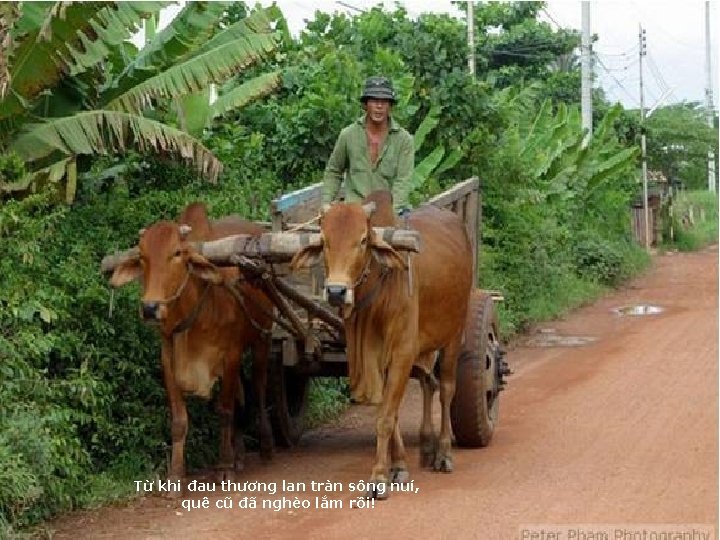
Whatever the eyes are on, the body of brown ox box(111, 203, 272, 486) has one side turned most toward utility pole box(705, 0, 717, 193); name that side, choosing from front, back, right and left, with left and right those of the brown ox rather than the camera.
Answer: back

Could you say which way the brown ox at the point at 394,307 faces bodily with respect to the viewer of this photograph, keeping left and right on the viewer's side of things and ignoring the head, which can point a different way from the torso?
facing the viewer and to the left of the viewer

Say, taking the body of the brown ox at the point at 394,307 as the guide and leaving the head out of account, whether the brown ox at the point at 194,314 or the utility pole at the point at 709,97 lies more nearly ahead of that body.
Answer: the brown ox

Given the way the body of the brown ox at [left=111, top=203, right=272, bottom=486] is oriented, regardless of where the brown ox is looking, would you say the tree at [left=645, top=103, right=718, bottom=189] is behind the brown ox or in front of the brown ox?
behind

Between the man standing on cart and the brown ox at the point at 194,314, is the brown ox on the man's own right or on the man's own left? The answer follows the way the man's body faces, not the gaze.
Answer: on the man's own right

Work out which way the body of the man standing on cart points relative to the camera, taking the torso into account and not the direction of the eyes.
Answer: toward the camera

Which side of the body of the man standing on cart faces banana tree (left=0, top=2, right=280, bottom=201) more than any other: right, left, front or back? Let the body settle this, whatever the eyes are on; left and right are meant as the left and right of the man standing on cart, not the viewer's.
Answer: right

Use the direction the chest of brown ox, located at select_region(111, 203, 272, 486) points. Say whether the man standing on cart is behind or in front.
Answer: behind

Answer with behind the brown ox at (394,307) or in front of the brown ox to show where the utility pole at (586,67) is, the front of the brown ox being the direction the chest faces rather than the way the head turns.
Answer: behind
